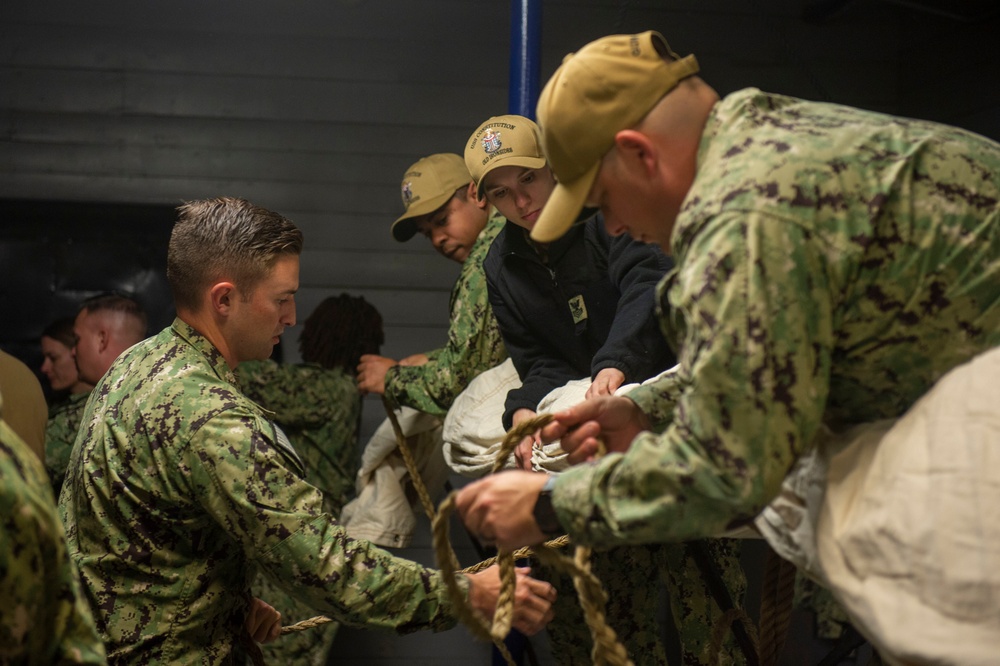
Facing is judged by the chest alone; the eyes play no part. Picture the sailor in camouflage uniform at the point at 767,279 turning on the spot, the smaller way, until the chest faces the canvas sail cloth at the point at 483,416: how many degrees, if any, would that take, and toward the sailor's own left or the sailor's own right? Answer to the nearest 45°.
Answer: approximately 45° to the sailor's own right

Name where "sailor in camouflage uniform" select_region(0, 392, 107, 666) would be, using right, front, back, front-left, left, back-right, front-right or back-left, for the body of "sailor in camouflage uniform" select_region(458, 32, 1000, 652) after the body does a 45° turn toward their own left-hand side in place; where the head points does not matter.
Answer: front

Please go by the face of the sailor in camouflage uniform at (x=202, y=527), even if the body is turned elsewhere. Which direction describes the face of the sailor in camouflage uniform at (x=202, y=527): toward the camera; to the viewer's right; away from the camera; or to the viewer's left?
to the viewer's right

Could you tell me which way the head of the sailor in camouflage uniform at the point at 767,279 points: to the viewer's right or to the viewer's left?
to the viewer's left

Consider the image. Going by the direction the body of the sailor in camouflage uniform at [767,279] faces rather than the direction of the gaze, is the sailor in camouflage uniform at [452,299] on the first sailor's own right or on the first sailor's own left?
on the first sailor's own right

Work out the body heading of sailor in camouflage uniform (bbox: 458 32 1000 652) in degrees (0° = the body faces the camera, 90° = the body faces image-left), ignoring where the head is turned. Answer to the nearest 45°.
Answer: approximately 90°

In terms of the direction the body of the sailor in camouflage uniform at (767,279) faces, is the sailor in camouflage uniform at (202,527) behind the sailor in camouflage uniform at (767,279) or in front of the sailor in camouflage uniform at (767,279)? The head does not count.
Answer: in front
